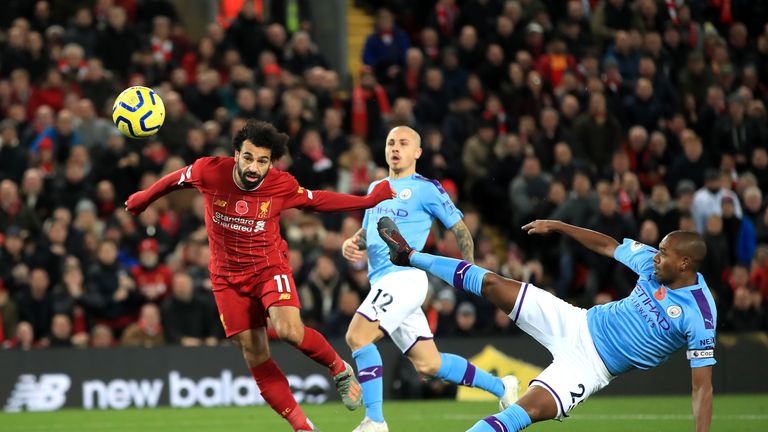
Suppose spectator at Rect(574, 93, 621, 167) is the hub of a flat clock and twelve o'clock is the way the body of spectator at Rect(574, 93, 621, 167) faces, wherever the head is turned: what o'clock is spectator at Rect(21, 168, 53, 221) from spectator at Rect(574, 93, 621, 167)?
spectator at Rect(21, 168, 53, 221) is roughly at 2 o'clock from spectator at Rect(574, 93, 621, 167).

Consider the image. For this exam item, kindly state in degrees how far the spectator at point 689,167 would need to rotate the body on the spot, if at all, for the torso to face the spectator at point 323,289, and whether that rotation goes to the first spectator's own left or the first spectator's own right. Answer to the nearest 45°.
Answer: approximately 45° to the first spectator's own right

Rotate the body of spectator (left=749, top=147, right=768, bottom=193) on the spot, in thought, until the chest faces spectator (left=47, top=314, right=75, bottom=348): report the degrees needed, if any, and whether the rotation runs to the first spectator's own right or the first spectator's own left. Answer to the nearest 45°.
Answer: approximately 45° to the first spectator's own right

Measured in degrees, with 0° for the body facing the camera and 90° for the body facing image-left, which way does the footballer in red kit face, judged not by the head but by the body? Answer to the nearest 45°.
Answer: approximately 0°

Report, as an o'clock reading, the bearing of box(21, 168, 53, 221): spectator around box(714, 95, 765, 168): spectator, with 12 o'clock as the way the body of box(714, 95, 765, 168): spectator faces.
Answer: box(21, 168, 53, 221): spectator is roughly at 2 o'clock from box(714, 95, 765, 168): spectator.

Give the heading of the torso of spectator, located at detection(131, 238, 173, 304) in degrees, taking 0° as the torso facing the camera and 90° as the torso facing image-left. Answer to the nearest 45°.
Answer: approximately 0°

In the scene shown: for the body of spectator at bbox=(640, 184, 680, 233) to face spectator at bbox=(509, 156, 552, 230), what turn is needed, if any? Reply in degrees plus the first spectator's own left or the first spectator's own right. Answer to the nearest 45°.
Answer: approximately 90° to the first spectator's own right

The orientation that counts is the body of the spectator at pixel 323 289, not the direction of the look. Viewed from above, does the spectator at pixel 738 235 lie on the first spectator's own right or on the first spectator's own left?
on the first spectator's own left

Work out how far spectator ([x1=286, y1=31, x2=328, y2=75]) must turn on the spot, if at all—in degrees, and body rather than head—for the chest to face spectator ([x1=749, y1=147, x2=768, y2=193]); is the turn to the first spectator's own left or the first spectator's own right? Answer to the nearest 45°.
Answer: approximately 90° to the first spectator's own left
